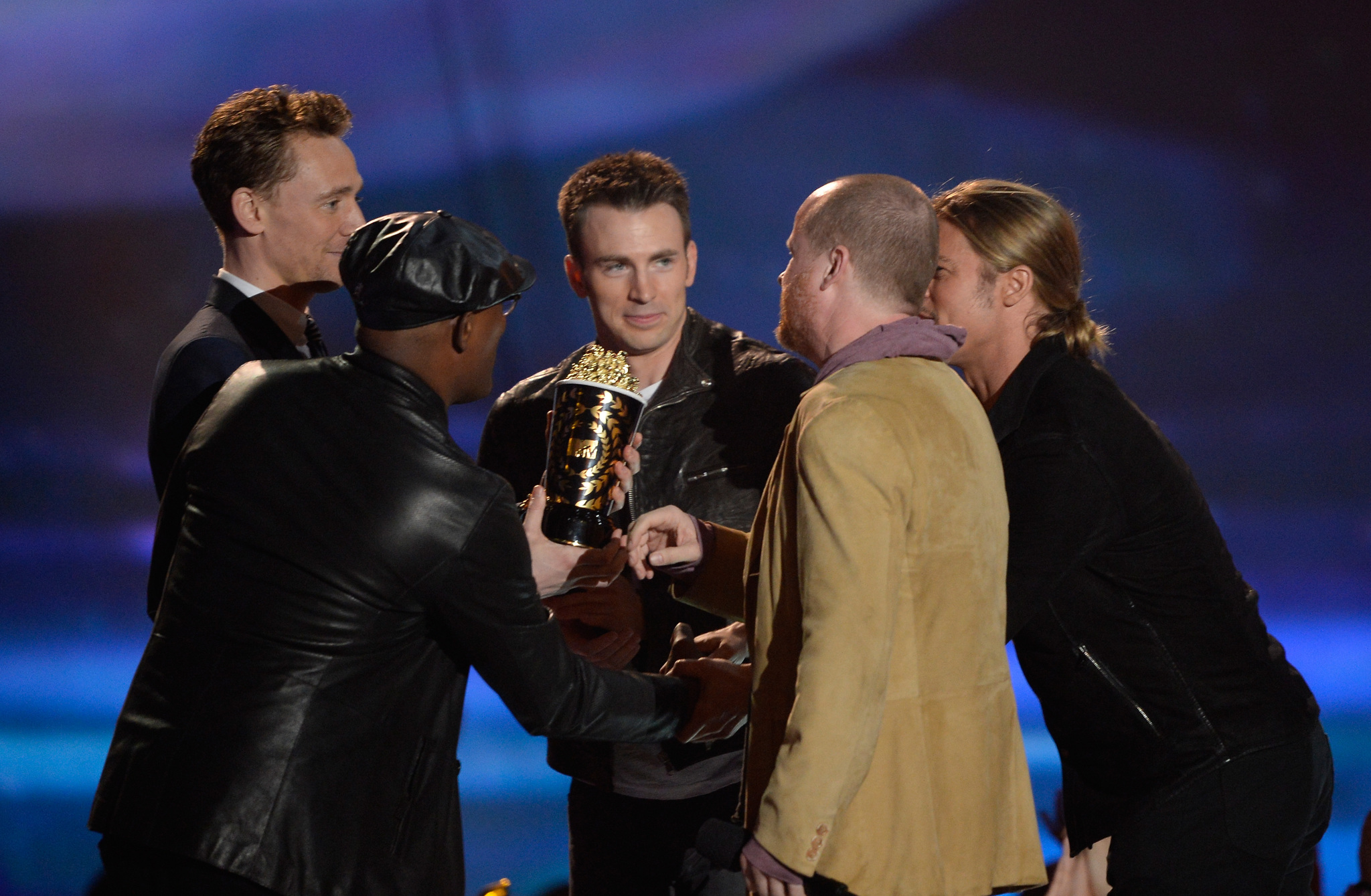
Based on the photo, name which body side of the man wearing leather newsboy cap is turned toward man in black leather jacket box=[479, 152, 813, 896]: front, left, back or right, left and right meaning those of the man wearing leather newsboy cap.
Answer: front

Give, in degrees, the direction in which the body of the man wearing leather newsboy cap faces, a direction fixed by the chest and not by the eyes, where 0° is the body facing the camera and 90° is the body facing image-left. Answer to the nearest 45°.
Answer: approximately 225°

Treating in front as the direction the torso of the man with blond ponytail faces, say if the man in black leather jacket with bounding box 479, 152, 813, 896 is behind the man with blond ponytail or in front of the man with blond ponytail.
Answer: in front

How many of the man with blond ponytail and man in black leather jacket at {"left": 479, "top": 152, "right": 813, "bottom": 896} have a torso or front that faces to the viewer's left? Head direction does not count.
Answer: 1

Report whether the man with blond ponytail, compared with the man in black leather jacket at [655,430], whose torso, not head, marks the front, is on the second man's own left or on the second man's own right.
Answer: on the second man's own left

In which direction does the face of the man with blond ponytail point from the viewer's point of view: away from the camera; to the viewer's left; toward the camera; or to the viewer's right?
to the viewer's left

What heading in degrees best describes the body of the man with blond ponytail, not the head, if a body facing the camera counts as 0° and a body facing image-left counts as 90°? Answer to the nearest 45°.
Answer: approximately 90°

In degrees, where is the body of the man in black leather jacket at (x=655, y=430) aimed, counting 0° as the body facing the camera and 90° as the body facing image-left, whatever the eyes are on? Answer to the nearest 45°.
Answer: approximately 0°

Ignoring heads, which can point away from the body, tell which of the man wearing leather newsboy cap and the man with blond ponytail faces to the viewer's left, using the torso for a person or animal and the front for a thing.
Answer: the man with blond ponytail
